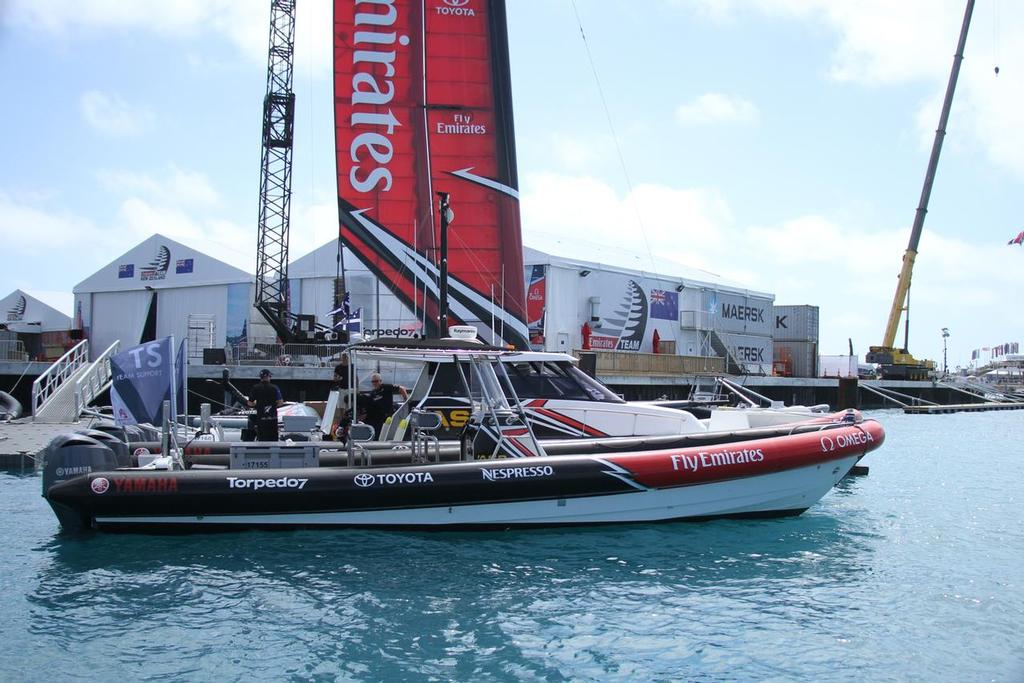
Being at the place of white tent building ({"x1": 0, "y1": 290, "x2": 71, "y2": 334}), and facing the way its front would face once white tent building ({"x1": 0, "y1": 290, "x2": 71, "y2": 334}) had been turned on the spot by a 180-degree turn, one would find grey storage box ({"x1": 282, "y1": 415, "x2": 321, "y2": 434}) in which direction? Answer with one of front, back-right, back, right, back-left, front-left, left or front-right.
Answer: back

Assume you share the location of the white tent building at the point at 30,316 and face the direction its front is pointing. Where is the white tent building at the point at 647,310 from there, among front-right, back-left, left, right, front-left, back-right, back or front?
front-left

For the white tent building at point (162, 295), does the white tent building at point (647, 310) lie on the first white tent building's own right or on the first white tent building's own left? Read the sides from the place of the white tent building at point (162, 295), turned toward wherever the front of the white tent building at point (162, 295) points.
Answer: on the first white tent building's own left

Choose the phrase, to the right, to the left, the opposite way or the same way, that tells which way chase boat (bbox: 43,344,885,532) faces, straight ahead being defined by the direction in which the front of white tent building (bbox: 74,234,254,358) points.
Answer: to the left

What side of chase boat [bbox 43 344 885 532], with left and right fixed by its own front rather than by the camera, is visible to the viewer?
right

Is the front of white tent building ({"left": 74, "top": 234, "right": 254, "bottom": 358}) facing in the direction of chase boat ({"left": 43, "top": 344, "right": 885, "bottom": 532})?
yes

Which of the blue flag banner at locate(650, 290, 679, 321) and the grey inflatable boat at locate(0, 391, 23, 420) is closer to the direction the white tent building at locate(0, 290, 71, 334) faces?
the grey inflatable boat

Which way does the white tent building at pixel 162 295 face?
toward the camera

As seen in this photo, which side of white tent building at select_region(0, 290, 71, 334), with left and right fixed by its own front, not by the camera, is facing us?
front

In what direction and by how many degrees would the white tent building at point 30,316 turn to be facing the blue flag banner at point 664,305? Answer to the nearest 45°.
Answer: approximately 45° to its left

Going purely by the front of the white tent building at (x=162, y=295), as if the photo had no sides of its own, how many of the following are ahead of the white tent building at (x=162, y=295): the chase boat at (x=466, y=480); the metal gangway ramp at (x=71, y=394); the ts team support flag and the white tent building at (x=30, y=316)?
3

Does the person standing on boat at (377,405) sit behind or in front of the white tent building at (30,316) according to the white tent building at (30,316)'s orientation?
in front

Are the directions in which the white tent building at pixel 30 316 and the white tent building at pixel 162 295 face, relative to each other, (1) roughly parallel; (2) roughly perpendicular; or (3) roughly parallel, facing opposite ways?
roughly parallel

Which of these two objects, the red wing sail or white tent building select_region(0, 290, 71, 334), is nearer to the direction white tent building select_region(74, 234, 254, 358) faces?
the red wing sail

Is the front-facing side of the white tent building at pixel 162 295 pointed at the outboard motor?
yes
